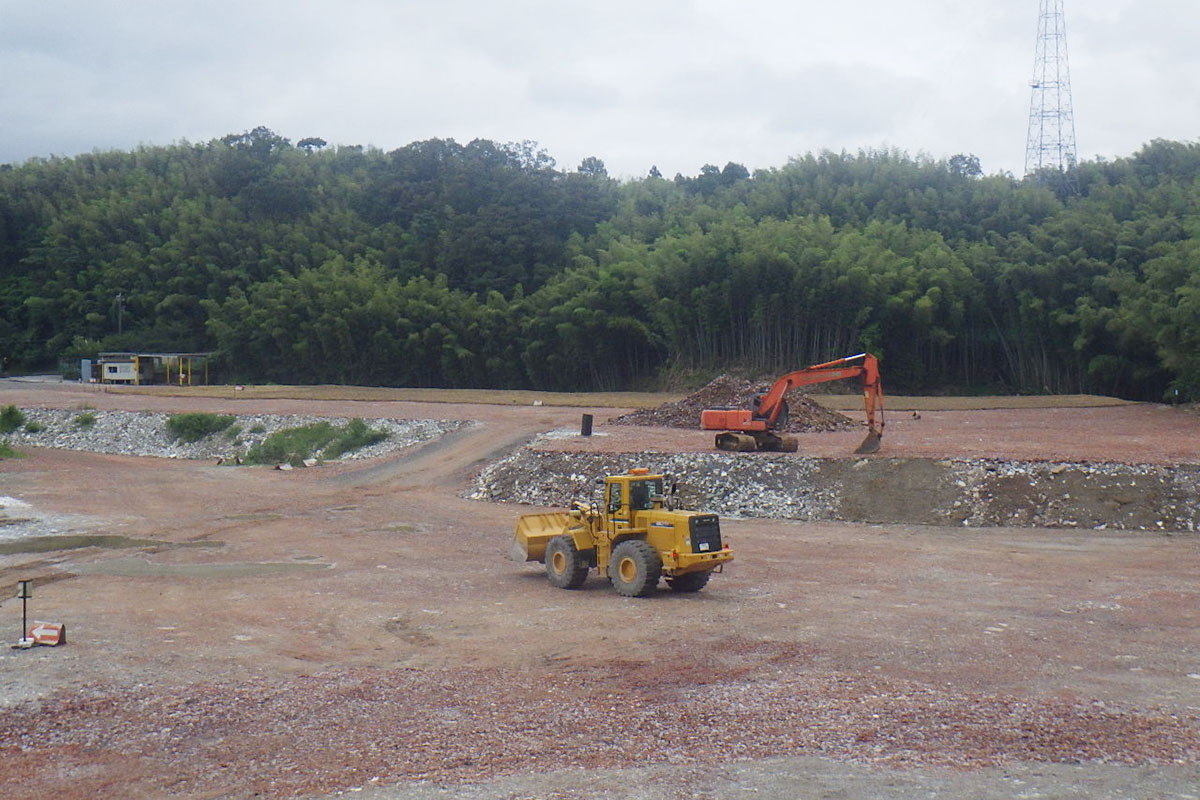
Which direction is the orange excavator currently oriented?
to the viewer's right

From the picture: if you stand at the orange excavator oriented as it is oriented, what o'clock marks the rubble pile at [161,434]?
The rubble pile is roughly at 7 o'clock from the orange excavator.

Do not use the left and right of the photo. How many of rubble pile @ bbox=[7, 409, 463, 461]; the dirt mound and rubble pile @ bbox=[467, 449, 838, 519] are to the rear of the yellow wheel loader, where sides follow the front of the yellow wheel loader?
0

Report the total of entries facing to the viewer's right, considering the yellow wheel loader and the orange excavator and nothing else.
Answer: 1

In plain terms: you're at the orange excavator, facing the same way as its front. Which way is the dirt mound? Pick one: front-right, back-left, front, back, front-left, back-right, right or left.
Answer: left

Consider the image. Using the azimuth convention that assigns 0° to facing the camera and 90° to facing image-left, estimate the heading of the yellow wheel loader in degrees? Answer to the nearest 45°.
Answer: approximately 135°

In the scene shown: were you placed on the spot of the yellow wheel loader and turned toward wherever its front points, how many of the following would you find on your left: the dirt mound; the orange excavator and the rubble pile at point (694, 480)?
0

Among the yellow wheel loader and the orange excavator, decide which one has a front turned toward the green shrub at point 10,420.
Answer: the yellow wheel loader

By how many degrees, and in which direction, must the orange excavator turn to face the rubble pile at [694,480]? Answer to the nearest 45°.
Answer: approximately 135° to its right

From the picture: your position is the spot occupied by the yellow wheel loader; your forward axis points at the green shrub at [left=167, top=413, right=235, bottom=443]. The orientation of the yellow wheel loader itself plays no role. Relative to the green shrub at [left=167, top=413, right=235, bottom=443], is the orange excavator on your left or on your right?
right

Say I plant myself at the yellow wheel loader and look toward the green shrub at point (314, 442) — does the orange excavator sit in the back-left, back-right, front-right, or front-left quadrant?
front-right

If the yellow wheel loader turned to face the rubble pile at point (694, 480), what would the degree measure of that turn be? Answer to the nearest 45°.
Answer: approximately 45° to its right

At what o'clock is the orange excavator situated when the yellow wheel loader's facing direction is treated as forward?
The orange excavator is roughly at 2 o'clock from the yellow wheel loader.

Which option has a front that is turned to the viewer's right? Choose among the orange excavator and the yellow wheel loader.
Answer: the orange excavator
